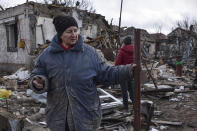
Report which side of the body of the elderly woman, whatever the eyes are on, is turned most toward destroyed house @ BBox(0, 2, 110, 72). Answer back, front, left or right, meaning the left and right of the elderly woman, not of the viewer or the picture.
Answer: back

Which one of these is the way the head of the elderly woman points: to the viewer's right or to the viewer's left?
to the viewer's right

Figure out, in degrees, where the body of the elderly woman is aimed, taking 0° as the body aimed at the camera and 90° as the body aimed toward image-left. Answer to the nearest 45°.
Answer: approximately 0°
